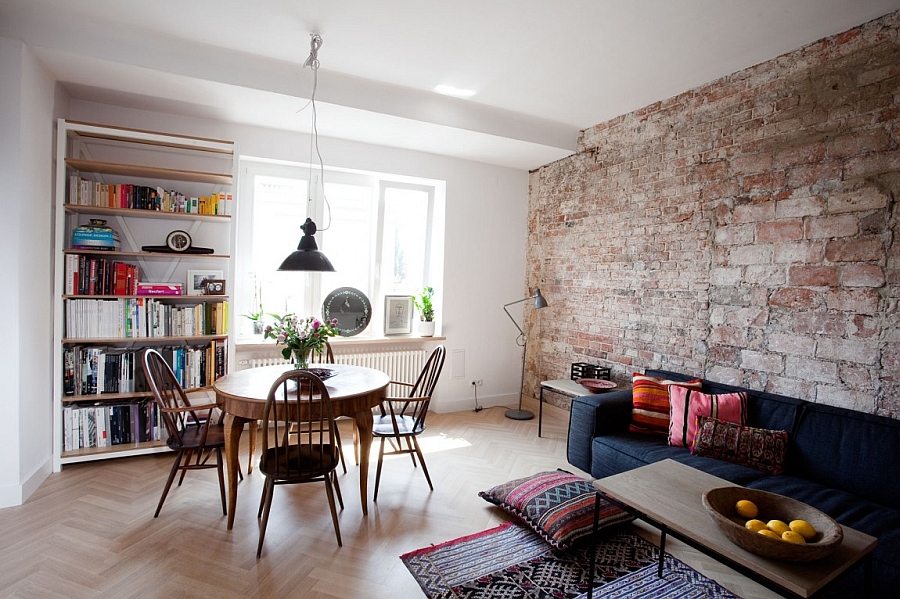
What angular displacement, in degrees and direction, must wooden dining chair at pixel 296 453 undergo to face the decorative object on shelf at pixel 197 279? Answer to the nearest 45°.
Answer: approximately 45° to its left

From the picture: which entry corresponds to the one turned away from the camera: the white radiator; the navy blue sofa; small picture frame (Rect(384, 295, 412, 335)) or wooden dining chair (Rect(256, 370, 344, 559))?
the wooden dining chair

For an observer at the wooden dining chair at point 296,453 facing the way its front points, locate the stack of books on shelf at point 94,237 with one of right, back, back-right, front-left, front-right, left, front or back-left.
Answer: front-left

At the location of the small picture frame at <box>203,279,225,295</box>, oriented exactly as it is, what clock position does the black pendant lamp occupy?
The black pendant lamp is roughly at 11 o'clock from the small picture frame.

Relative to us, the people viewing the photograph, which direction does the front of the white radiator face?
facing the viewer

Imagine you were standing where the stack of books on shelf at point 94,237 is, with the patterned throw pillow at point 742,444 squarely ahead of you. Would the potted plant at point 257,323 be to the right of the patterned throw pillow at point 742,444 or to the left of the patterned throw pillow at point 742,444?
left

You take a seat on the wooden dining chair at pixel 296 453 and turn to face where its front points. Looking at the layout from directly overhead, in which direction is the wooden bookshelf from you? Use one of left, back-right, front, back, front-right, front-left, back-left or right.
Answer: front-left

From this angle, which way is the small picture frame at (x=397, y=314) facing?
toward the camera

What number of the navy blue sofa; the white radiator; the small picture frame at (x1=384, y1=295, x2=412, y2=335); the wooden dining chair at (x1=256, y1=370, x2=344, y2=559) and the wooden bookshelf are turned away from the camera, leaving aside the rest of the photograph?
1

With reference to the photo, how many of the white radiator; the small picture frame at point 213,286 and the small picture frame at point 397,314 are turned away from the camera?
0

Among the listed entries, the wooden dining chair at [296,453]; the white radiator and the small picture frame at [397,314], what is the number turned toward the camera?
2

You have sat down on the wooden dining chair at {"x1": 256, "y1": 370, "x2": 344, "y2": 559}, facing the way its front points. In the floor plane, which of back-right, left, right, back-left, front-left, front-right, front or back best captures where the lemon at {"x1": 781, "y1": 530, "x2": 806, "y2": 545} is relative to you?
back-right

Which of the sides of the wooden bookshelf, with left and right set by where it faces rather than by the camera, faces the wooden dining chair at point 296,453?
front

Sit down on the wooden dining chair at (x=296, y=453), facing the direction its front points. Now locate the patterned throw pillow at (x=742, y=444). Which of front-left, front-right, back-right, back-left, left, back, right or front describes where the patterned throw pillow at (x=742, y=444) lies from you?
right

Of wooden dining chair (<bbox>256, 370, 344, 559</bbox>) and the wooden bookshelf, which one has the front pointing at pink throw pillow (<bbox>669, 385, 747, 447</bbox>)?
the wooden bookshelf

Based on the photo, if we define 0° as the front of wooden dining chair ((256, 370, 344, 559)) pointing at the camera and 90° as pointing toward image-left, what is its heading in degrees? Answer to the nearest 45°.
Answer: approximately 180°
